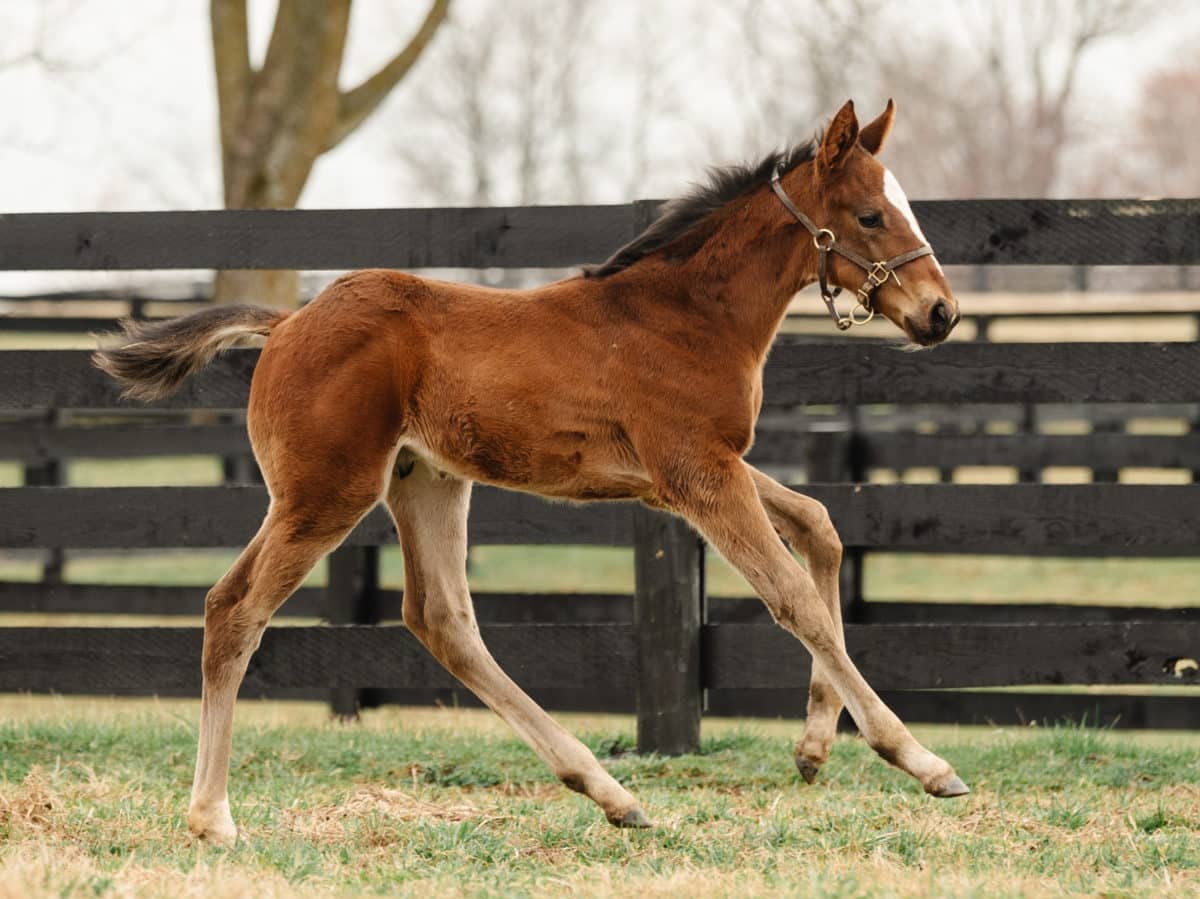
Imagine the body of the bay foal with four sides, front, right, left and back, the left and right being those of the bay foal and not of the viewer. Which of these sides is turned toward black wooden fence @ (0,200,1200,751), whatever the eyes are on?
left

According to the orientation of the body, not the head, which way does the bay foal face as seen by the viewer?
to the viewer's right
